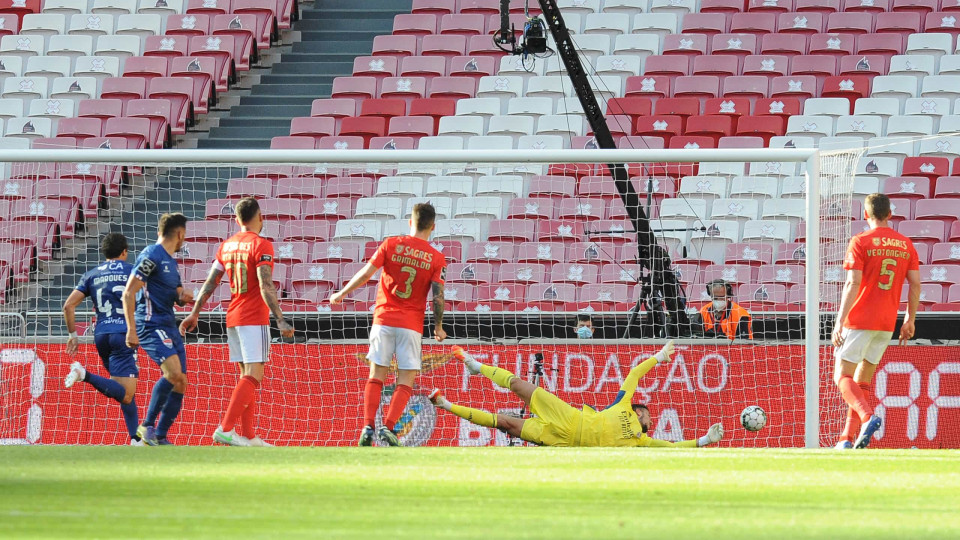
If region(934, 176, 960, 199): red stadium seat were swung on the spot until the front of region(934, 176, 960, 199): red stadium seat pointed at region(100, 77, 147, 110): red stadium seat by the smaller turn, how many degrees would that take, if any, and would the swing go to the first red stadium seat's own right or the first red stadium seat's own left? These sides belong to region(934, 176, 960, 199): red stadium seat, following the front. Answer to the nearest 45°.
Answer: approximately 90° to the first red stadium seat's own right

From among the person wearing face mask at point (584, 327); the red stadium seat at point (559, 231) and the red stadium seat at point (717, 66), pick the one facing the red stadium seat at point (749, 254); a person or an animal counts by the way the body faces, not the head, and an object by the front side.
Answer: the red stadium seat at point (717, 66)

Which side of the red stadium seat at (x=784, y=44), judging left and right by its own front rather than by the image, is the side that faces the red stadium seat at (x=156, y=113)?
right

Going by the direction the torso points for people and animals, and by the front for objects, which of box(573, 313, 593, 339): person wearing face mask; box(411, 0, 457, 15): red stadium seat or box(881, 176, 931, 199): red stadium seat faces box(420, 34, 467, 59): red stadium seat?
box(411, 0, 457, 15): red stadium seat

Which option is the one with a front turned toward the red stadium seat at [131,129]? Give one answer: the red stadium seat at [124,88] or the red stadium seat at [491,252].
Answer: the red stadium seat at [124,88]

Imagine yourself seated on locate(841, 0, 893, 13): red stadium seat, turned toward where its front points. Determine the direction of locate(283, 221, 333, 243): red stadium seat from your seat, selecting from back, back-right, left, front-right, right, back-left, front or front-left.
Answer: front-right

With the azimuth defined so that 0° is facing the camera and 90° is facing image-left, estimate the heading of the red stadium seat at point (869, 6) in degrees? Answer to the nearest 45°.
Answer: approximately 0°

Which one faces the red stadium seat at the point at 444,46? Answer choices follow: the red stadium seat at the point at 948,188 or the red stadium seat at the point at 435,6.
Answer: the red stadium seat at the point at 435,6

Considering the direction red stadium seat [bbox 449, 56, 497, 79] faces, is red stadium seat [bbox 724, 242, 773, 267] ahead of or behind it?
ahead

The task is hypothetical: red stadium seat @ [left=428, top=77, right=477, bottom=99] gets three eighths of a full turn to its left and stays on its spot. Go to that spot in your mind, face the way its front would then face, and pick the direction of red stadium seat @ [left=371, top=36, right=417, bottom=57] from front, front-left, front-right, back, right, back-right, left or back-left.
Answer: left
